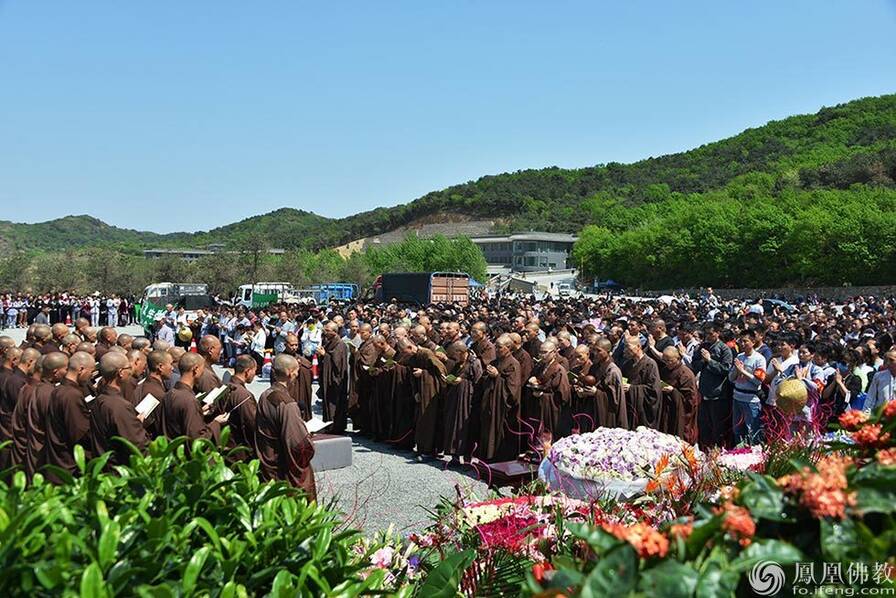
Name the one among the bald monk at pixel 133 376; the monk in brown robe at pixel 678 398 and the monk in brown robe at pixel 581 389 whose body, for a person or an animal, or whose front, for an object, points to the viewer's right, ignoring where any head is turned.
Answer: the bald monk

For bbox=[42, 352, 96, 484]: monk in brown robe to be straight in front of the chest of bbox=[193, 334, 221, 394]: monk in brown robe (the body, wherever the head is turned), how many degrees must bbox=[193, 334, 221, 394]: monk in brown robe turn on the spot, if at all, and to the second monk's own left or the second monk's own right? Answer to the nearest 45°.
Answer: approximately 135° to the second monk's own right

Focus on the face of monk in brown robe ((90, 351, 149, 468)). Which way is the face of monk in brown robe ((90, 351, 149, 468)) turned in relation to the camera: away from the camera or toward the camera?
away from the camera

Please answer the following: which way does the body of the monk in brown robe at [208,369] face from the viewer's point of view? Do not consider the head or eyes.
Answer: to the viewer's right

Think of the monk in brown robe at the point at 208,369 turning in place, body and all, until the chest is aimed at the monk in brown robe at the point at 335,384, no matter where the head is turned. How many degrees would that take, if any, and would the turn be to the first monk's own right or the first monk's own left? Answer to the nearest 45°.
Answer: approximately 45° to the first monk's own left

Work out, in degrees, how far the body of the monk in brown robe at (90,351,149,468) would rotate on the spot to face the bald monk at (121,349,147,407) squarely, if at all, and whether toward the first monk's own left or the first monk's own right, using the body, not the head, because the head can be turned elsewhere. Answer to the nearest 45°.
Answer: approximately 45° to the first monk's own left

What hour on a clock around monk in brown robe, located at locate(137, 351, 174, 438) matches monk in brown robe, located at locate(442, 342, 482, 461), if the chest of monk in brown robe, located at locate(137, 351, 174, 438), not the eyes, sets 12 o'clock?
monk in brown robe, located at locate(442, 342, 482, 461) is roughly at 11 o'clock from monk in brown robe, located at locate(137, 351, 174, 438).

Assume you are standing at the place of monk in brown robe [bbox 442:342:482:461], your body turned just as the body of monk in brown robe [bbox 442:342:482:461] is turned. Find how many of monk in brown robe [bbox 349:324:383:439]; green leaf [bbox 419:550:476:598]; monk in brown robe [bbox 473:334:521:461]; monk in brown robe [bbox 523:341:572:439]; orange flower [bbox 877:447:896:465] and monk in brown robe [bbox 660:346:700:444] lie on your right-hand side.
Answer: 1

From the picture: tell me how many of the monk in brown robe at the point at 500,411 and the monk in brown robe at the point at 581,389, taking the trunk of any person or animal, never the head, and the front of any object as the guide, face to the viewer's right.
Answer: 0

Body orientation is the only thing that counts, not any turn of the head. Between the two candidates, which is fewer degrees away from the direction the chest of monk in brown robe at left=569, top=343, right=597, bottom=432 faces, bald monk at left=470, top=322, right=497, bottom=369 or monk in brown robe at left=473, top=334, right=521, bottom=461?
the monk in brown robe

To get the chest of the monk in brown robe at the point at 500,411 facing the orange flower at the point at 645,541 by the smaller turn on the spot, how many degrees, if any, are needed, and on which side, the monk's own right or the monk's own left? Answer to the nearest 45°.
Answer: approximately 45° to the monk's own left

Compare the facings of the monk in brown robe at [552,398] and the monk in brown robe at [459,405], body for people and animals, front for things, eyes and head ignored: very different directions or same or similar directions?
same or similar directions

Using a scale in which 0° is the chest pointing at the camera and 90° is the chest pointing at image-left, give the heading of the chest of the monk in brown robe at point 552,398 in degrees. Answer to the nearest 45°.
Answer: approximately 45°

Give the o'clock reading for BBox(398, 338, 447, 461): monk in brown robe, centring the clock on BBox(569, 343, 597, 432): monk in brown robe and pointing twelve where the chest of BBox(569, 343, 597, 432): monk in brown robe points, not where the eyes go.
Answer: BBox(398, 338, 447, 461): monk in brown robe is roughly at 2 o'clock from BBox(569, 343, 597, 432): monk in brown robe.

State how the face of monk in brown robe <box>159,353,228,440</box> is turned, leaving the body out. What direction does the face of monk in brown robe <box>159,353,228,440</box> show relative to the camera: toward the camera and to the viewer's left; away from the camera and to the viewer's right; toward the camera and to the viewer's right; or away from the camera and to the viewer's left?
away from the camera and to the viewer's right
